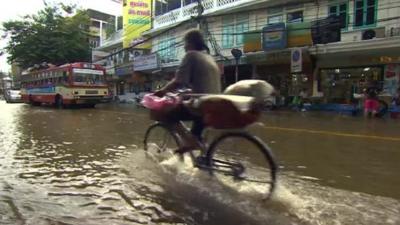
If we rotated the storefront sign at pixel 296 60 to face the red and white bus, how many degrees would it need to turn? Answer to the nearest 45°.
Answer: approximately 90° to its right

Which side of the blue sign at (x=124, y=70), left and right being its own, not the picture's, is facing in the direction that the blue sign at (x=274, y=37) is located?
left

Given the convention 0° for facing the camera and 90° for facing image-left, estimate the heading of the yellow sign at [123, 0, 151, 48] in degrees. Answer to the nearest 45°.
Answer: approximately 0°

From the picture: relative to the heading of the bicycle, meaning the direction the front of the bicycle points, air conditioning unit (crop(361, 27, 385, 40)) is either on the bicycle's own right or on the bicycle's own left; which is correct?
on the bicycle's own right

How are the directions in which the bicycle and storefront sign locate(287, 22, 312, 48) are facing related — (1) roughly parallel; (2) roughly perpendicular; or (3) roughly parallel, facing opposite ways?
roughly perpendicular

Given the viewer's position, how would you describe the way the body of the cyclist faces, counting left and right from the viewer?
facing away from the viewer and to the left of the viewer

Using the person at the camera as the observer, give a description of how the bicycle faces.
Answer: facing away from the viewer and to the left of the viewer

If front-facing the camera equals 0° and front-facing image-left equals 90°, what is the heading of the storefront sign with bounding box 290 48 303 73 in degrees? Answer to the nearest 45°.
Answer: approximately 0°

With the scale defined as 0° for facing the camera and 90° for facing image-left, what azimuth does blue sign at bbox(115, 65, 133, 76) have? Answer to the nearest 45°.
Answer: approximately 45°

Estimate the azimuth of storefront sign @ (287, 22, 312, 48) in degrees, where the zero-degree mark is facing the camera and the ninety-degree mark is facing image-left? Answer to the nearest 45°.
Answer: approximately 45°
